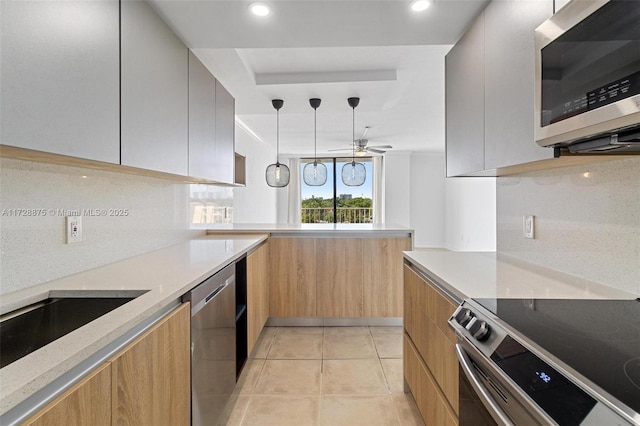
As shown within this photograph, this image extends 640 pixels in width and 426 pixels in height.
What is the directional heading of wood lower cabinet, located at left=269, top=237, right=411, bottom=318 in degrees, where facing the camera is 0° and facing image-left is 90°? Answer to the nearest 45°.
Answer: approximately 0°

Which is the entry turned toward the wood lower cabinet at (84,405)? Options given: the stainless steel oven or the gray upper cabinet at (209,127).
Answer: the stainless steel oven

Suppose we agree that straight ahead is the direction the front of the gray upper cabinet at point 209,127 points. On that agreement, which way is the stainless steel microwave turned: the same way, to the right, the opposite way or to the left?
the opposite way

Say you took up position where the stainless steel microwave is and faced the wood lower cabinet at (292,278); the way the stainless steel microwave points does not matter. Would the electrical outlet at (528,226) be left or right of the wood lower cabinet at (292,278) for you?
right

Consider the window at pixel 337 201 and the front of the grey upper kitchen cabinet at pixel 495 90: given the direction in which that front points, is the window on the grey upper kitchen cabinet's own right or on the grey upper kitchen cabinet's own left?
on the grey upper kitchen cabinet's own right

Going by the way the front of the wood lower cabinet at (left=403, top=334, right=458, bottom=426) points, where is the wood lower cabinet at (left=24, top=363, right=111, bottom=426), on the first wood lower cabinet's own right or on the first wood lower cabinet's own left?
on the first wood lower cabinet's own left

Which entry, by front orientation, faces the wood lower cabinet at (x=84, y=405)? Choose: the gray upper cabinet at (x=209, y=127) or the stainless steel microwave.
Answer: the stainless steel microwave

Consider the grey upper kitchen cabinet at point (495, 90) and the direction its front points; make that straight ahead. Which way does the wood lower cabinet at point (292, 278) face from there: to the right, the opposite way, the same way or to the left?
to the left
